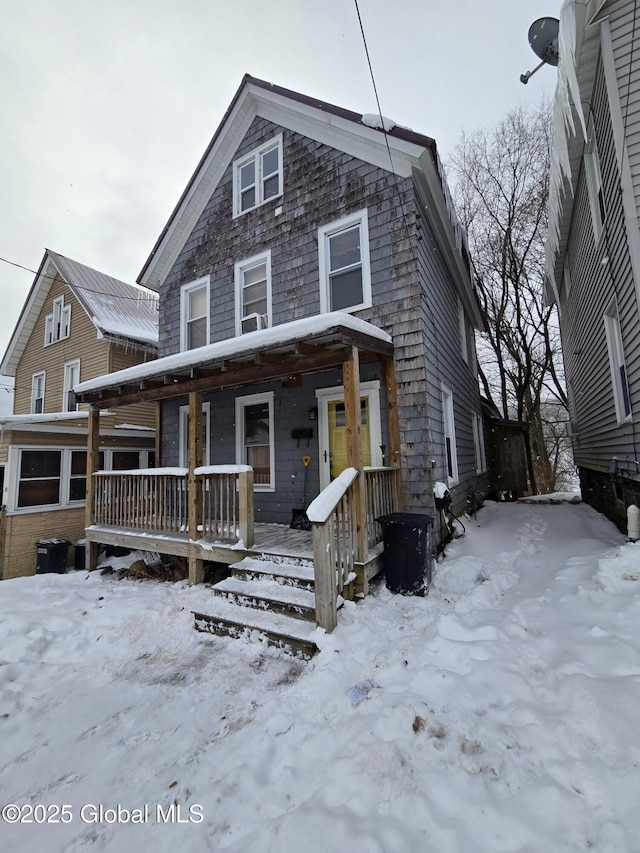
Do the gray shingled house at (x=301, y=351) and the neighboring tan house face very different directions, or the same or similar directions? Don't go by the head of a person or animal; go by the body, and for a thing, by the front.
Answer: same or similar directions

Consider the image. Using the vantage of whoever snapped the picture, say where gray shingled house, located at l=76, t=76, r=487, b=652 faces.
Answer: facing the viewer and to the left of the viewer

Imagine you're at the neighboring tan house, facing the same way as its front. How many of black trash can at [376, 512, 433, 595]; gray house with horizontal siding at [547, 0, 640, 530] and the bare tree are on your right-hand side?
0

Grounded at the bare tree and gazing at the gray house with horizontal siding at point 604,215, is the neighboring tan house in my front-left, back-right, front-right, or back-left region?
front-right

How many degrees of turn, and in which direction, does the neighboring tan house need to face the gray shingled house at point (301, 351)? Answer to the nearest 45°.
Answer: approximately 45° to its left

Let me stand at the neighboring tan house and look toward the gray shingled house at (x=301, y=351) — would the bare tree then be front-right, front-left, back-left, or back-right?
front-left

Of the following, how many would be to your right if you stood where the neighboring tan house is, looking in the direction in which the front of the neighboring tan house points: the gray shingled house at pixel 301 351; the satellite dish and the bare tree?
0

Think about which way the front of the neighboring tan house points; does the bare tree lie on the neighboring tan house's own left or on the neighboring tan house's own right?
on the neighboring tan house's own left

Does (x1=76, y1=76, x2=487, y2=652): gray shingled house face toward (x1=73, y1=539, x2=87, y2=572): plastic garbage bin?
no

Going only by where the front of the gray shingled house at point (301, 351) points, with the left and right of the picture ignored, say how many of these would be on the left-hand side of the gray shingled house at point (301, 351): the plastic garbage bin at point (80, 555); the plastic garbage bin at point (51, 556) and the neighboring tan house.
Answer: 0

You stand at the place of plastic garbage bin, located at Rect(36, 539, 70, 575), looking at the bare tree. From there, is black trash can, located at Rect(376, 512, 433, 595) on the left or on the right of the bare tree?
right

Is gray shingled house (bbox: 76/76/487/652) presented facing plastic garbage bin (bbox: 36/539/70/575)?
no

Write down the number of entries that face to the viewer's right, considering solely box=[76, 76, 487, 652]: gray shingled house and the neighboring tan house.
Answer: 0

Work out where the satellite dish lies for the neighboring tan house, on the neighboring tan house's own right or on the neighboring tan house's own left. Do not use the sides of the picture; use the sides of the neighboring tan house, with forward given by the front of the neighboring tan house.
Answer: on the neighboring tan house's own left

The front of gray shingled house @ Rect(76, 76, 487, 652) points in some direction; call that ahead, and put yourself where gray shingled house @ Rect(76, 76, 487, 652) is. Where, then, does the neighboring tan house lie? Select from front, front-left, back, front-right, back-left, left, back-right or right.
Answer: right

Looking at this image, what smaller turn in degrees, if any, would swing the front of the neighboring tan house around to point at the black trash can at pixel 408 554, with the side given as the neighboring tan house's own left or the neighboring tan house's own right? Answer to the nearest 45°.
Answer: approximately 45° to the neighboring tan house's own left
